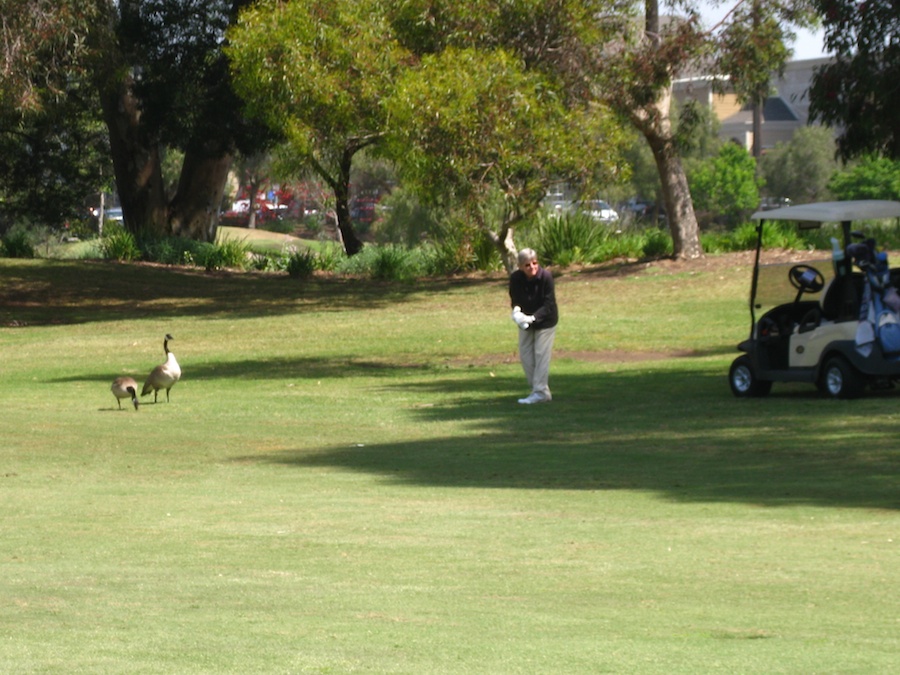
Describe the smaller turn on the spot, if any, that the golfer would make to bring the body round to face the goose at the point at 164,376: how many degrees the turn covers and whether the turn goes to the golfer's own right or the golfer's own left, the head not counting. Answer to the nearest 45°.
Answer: approximately 45° to the golfer's own right

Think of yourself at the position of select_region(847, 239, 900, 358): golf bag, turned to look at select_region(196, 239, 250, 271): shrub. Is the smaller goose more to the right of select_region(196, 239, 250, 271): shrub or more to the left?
left

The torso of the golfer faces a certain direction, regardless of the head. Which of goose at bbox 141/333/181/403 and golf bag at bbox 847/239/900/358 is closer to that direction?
the goose

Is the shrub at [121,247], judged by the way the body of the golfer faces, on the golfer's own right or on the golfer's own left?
on the golfer's own right

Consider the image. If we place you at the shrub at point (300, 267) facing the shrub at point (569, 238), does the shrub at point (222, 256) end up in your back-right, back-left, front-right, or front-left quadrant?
back-left

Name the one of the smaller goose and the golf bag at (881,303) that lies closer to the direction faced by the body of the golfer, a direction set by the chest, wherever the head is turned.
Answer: the smaller goose

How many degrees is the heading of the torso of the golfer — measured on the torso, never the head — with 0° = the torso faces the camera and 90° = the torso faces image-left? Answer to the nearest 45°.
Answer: approximately 45°

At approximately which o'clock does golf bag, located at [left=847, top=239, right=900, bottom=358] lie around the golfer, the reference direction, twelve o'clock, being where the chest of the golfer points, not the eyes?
The golf bag is roughly at 8 o'clock from the golfer.

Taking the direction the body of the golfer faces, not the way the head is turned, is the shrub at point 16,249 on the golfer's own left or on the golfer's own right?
on the golfer's own right

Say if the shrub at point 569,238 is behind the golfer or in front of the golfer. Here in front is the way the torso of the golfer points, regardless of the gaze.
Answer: behind
